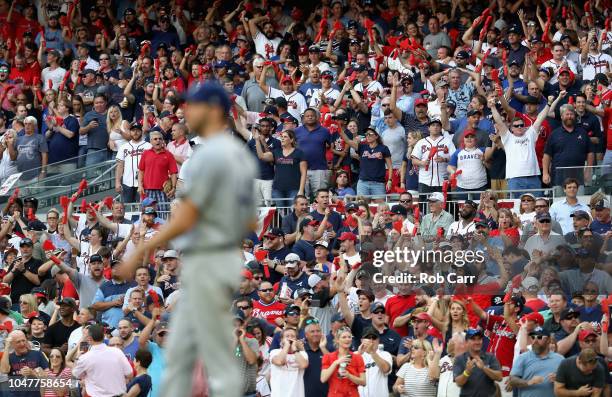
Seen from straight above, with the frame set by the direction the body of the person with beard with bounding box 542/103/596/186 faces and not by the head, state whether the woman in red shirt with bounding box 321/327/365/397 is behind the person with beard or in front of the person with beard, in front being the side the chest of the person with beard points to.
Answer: in front

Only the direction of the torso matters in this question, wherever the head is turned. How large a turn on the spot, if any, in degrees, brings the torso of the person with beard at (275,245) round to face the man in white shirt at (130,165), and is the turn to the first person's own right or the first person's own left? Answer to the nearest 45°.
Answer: approximately 90° to the first person's own right

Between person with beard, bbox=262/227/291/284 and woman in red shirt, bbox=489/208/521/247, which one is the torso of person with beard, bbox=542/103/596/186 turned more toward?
the woman in red shirt

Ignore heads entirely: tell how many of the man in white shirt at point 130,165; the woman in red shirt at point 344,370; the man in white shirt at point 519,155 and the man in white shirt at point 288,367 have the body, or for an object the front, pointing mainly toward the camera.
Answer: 4

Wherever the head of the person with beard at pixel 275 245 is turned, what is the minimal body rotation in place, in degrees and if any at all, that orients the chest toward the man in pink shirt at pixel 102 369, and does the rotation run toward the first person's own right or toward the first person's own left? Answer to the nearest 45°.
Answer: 0° — they already face them

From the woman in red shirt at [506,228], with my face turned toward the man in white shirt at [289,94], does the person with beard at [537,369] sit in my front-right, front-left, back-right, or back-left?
back-left

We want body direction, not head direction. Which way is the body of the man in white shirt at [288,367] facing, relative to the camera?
toward the camera

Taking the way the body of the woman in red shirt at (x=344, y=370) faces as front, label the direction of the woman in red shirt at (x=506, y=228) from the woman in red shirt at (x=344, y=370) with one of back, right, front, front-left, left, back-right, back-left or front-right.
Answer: back-left

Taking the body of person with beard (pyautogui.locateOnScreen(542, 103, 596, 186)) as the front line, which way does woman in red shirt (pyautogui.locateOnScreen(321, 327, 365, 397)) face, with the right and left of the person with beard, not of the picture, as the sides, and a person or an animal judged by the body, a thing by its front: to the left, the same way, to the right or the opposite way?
the same way

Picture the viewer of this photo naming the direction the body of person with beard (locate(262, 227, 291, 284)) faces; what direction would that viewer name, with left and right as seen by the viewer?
facing the viewer and to the left of the viewer

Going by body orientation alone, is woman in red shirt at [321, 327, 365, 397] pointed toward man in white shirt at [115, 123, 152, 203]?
no

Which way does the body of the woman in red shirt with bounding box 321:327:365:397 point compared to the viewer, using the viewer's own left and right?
facing the viewer

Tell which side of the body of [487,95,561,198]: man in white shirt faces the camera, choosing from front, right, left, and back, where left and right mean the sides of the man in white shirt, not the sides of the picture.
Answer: front

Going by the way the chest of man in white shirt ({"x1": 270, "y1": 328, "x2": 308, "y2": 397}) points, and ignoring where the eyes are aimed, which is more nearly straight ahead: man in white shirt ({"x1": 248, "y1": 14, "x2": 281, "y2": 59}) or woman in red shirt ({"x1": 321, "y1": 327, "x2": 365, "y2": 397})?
the woman in red shirt

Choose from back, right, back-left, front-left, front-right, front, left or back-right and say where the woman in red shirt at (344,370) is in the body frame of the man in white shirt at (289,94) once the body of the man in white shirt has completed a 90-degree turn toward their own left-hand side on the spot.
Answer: front-right

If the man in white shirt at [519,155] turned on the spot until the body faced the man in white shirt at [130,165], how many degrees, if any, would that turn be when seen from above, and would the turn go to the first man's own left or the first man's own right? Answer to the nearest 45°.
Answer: approximately 90° to the first man's own right

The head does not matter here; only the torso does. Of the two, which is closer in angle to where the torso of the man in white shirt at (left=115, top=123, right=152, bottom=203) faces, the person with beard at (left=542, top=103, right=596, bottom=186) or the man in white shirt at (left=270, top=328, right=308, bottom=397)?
the man in white shirt
